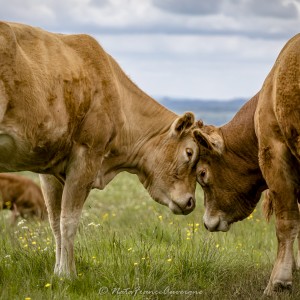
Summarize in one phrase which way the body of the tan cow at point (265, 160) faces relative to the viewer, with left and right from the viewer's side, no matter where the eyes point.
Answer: facing to the left of the viewer

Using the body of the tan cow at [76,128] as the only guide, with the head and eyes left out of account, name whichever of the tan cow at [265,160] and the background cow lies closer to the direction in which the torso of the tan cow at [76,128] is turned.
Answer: the tan cow

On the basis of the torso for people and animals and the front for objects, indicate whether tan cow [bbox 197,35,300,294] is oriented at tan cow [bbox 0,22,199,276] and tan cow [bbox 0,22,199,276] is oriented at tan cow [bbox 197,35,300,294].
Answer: yes

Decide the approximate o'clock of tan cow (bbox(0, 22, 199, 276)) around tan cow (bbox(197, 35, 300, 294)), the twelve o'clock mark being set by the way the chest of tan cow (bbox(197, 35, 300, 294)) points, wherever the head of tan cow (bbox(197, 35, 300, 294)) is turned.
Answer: tan cow (bbox(0, 22, 199, 276)) is roughly at 12 o'clock from tan cow (bbox(197, 35, 300, 294)).

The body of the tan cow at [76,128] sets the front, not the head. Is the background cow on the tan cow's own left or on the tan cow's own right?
on the tan cow's own left

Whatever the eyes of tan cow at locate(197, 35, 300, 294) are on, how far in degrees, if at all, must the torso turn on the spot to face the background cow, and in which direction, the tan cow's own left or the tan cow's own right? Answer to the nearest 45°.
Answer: approximately 45° to the tan cow's own right

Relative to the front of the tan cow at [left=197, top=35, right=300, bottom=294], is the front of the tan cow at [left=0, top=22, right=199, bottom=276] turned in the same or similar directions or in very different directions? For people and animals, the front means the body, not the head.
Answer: very different directions

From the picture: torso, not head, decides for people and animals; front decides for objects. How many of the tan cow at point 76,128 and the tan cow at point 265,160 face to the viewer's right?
1

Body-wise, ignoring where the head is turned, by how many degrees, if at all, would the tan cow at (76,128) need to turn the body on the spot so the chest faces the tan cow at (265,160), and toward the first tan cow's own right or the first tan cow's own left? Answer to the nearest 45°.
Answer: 0° — it already faces it

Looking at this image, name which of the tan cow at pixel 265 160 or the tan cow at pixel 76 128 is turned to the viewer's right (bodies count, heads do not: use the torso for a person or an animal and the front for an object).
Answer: the tan cow at pixel 76 128

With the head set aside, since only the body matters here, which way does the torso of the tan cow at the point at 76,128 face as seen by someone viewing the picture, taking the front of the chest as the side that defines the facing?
to the viewer's right
